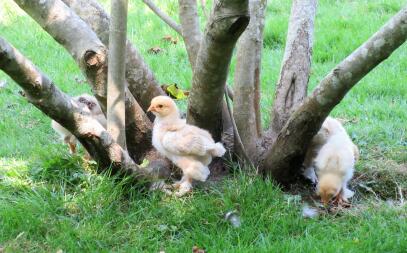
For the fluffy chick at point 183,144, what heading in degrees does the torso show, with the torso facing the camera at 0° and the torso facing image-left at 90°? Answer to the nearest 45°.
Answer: approximately 90°

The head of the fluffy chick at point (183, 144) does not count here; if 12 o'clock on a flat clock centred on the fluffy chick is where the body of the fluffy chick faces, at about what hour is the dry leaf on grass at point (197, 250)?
The dry leaf on grass is roughly at 9 o'clock from the fluffy chick.

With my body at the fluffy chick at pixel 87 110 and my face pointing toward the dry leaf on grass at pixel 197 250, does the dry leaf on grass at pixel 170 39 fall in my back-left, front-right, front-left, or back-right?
back-left

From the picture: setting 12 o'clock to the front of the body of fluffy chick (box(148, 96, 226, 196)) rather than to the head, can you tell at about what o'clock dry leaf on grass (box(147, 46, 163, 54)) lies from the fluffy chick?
The dry leaf on grass is roughly at 3 o'clock from the fluffy chick.

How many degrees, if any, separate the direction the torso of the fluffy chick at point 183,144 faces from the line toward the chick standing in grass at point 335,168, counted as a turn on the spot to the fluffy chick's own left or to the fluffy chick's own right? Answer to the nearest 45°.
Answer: approximately 180°
